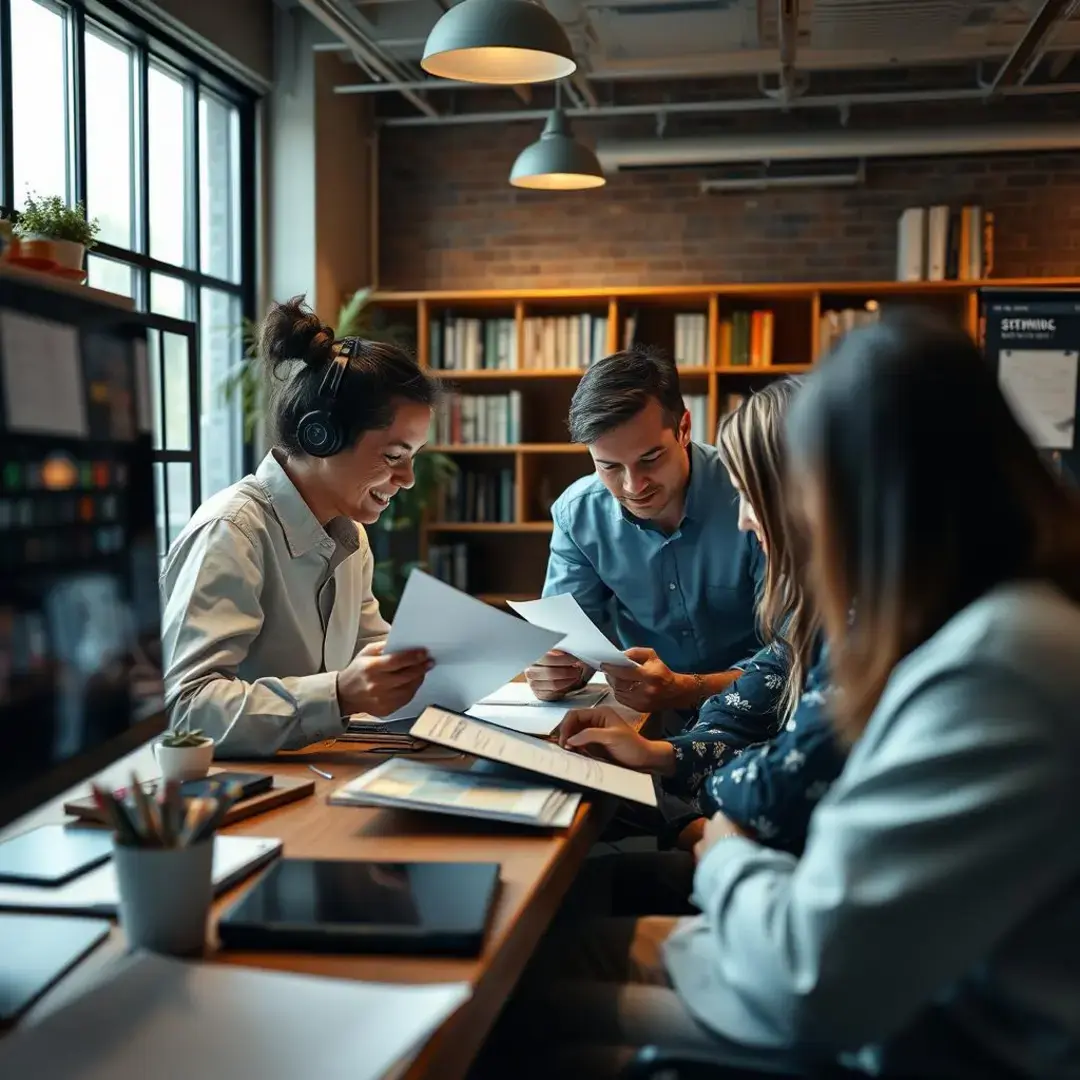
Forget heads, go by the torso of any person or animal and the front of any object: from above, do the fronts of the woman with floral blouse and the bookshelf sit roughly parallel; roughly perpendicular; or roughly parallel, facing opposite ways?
roughly perpendicular

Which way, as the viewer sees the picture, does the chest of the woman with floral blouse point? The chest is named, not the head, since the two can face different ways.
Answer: to the viewer's left

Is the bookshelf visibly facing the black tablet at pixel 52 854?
yes

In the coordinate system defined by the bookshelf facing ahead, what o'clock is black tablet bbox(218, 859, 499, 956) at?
The black tablet is roughly at 12 o'clock from the bookshelf.

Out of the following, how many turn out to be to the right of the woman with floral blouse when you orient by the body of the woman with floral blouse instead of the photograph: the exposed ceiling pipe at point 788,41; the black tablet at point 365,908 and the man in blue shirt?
2

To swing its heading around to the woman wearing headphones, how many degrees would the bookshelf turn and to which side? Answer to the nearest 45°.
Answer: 0° — it already faces them

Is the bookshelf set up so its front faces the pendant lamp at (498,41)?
yes

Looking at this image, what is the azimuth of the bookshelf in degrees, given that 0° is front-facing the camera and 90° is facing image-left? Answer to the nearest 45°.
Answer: approximately 0°

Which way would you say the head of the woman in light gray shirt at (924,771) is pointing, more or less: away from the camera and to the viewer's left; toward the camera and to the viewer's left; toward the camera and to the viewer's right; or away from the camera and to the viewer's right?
away from the camera and to the viewer's left

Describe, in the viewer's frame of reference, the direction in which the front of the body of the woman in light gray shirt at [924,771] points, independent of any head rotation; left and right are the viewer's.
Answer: facing to the left of the viewer
